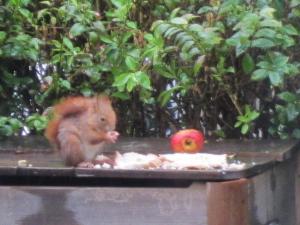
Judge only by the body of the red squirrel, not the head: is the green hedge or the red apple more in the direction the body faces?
the red apple

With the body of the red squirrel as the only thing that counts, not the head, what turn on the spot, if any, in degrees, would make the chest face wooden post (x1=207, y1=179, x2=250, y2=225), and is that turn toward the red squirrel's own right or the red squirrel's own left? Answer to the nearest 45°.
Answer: approximately 45° to the red squirrel's own right

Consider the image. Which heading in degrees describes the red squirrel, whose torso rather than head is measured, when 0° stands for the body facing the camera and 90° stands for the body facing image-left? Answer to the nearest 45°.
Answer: approximately 270°
